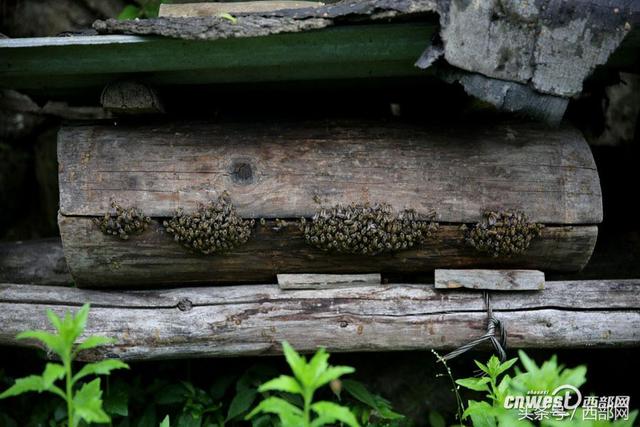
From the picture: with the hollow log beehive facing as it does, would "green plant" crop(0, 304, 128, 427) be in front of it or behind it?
in front

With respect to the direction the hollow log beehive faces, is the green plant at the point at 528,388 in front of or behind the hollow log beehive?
in front

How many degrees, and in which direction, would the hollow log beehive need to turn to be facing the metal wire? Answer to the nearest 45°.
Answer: approximately 90° to its left

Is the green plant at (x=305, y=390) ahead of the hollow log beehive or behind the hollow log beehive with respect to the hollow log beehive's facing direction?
ahead

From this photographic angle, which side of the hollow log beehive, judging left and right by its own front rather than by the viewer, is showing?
front

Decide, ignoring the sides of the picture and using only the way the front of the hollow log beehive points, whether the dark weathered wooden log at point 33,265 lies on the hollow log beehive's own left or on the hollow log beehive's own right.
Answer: on the hollow log beehive's own right
